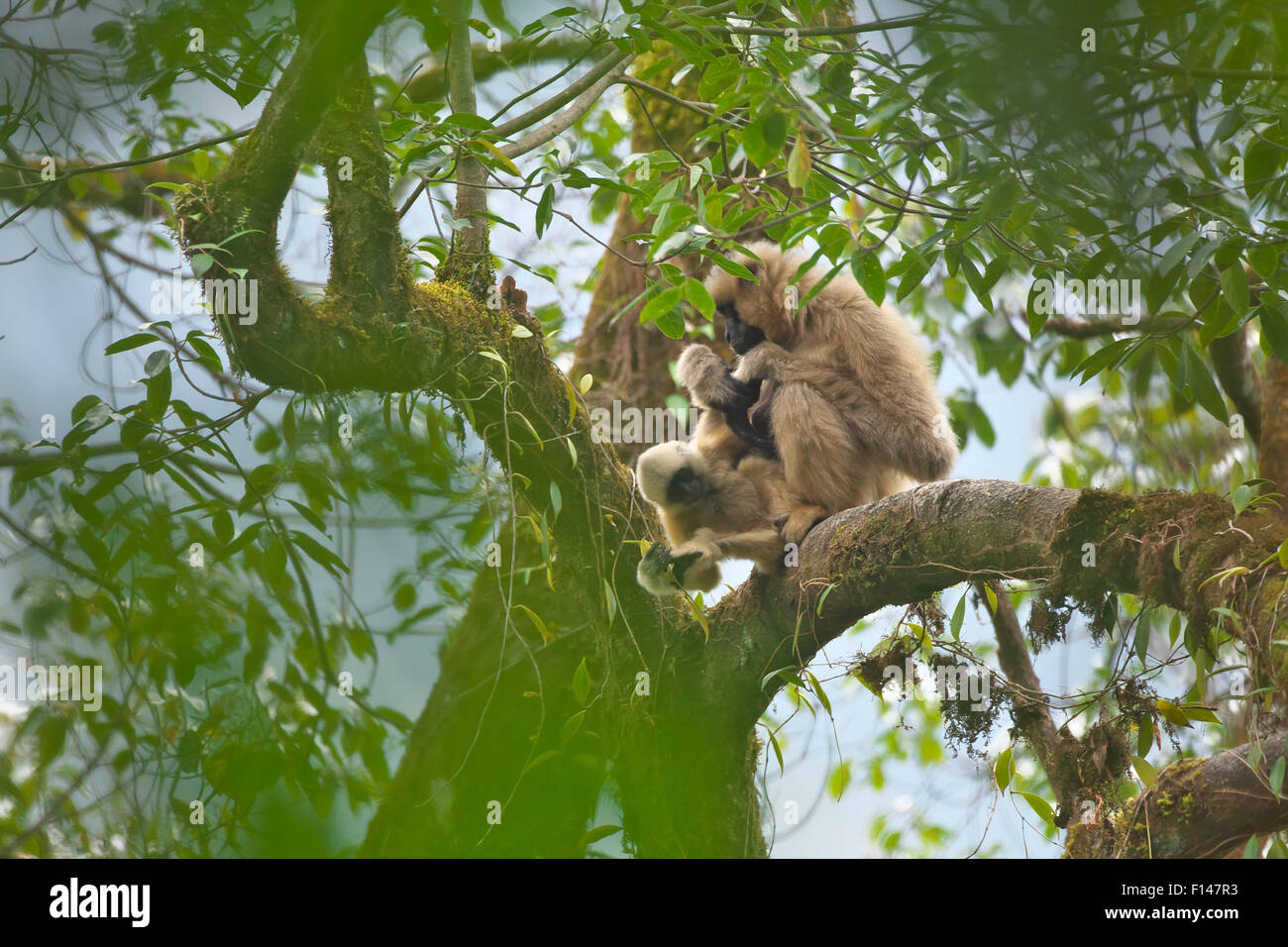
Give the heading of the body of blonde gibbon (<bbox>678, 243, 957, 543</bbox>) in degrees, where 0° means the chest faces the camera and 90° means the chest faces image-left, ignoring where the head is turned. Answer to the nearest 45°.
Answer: approximately 90°

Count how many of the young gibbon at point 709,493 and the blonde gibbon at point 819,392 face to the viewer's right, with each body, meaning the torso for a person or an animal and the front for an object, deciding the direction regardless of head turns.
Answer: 0

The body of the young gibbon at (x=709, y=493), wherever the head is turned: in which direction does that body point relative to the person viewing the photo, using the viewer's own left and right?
facing the viewer and to the left of the viewer
